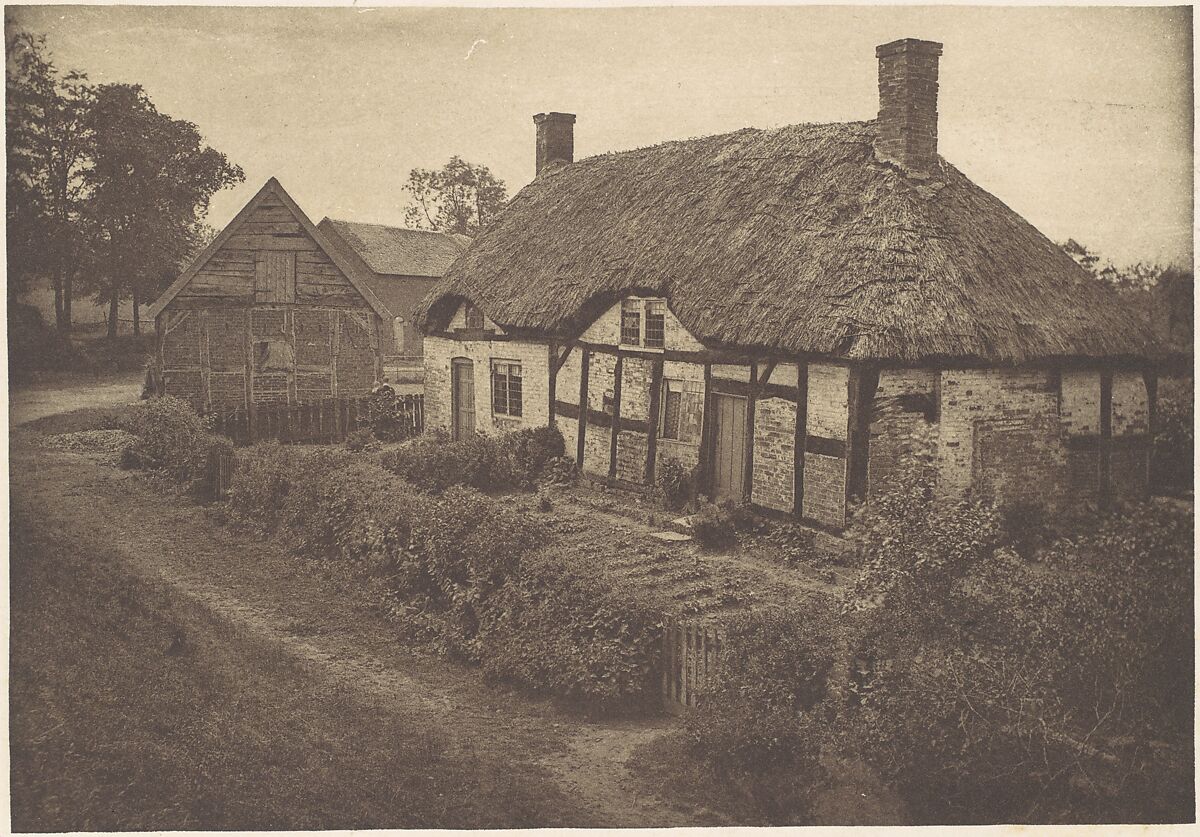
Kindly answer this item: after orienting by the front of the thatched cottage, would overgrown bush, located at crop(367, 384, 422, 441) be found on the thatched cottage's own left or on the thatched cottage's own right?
on the thatched cottage's own right

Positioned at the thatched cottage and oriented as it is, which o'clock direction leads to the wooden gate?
The wooden gate is roughly at 11 o'clock from the thatched cottage.

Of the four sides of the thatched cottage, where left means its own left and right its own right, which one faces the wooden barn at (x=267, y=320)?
right

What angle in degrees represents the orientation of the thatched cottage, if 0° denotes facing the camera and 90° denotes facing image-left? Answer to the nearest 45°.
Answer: approximately 45°

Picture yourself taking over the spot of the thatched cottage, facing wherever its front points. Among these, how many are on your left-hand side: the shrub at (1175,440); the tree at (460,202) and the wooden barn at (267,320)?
1

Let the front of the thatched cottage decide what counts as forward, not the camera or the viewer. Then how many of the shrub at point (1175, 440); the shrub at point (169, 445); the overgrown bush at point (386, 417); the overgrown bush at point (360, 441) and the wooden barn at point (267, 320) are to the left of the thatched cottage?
1

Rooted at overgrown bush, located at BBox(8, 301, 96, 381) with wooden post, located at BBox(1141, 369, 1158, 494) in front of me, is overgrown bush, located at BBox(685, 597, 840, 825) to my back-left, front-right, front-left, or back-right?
front-right

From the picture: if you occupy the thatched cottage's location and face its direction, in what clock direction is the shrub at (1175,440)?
The shrub is roughly at 9 o'clock from the thatched cottage.

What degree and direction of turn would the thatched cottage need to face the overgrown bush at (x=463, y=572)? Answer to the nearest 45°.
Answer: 0° — it already faces it

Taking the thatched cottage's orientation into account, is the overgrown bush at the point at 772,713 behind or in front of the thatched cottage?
in front
